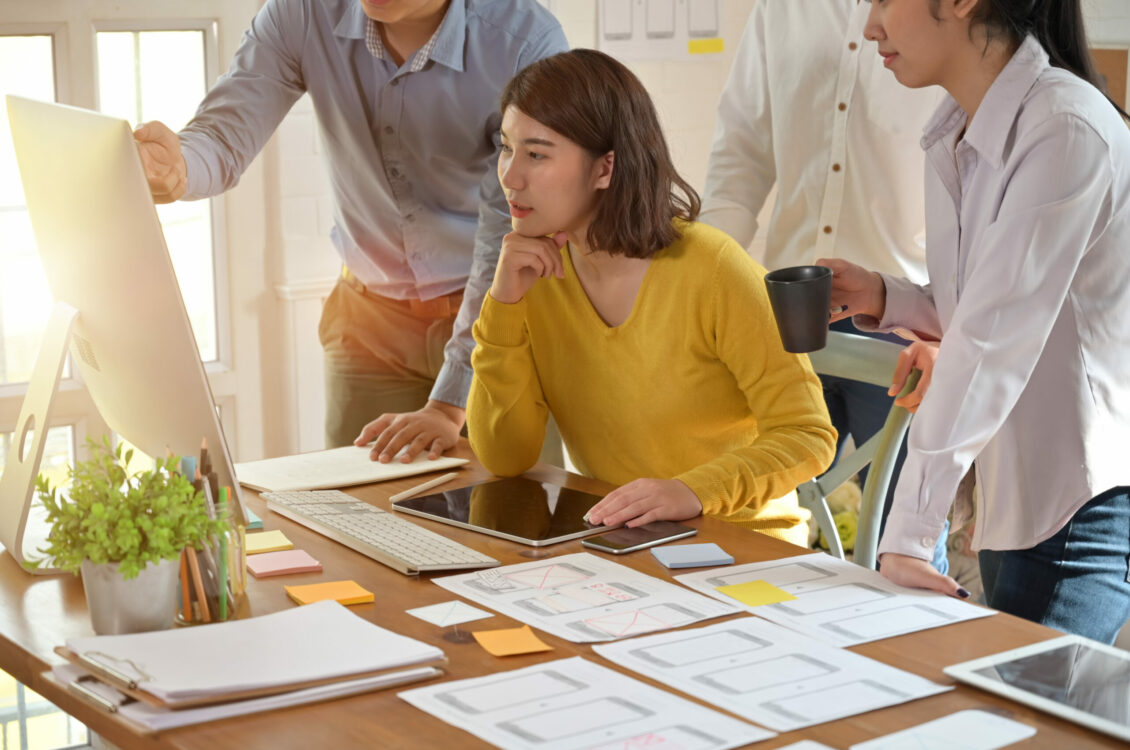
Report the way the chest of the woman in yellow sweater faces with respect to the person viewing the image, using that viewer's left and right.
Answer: facing the viewer and to the left of the viewer

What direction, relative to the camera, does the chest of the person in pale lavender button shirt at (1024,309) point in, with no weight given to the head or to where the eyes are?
to the viewer's left

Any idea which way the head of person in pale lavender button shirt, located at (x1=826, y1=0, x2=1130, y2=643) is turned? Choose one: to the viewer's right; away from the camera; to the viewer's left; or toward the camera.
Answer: to the viewer's left

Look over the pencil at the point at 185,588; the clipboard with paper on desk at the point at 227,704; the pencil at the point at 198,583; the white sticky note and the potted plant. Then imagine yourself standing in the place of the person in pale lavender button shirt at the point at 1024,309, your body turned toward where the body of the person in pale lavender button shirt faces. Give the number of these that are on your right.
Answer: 0

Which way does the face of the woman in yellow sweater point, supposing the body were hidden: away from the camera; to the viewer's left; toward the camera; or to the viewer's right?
to the viewer's left

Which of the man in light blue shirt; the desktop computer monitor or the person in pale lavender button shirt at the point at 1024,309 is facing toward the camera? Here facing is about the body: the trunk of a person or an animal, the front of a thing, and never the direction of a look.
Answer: the man in light blue shirt

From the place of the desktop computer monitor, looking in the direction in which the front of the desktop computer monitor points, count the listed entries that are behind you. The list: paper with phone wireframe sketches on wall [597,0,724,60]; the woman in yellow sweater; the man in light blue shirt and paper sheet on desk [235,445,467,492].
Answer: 0

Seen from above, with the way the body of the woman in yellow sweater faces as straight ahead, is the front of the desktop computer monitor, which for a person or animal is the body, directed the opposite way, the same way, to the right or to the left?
the opposite way

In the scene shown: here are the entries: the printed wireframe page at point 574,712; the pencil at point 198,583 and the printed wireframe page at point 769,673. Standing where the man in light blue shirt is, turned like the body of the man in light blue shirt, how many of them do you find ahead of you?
3

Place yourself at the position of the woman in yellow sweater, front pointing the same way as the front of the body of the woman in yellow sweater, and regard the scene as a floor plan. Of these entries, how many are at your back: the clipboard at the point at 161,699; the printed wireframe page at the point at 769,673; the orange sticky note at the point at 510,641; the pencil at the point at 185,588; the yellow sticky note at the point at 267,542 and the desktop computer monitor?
0

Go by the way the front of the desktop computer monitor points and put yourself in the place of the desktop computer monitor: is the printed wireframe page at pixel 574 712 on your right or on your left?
on your right

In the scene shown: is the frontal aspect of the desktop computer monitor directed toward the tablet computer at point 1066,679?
no

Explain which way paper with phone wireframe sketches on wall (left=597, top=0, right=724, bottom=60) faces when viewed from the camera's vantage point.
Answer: facing the viewer

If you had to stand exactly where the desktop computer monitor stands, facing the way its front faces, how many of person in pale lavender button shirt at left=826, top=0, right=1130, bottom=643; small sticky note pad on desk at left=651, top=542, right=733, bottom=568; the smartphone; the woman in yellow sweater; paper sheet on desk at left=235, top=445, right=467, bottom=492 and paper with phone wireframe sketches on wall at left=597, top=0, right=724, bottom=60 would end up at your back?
0

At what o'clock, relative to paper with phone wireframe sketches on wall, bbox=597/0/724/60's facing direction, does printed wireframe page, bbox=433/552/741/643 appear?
The printed wireframe page is roughly at 12 o'clock from the paper with phone wireframe sketches on wall.

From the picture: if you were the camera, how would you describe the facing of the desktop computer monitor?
facing away from the viewer and to the right of the viewer

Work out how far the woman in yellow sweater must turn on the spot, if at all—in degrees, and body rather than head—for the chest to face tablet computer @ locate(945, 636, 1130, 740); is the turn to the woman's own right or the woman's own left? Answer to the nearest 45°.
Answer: approximately 90° to the woman's own left

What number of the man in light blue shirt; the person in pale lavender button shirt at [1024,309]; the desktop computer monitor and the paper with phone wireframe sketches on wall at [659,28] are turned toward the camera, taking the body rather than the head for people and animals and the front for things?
2
